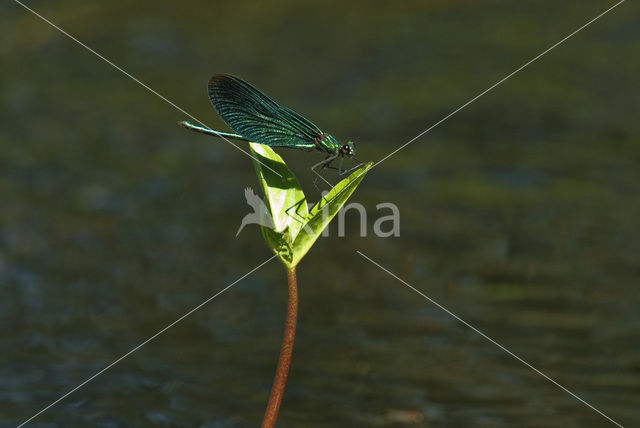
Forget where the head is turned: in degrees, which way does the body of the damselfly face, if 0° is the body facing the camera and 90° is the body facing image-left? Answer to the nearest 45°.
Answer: approximately 270°
